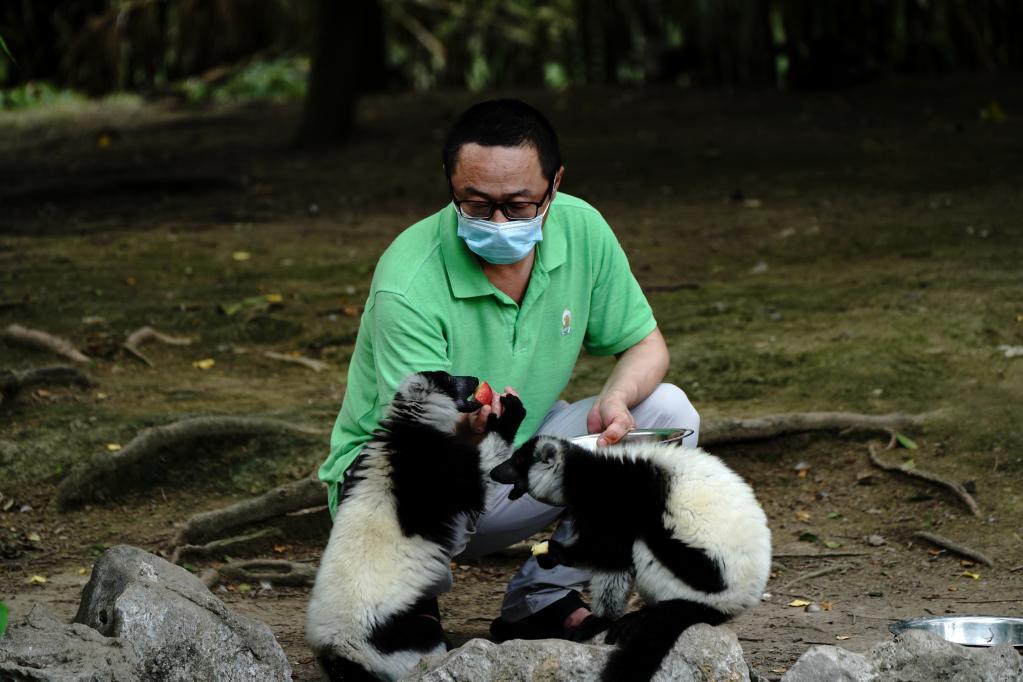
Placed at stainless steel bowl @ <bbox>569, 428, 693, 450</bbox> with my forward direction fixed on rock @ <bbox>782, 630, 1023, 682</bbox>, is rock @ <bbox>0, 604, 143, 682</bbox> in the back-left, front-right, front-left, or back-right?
back-right

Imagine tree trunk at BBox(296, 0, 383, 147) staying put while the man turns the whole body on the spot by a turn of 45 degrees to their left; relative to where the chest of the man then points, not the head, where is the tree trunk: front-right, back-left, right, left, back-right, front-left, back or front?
back-left

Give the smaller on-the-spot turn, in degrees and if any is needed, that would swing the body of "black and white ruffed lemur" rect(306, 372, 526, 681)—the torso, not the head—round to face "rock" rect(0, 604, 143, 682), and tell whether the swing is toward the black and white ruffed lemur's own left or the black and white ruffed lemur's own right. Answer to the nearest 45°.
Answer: approximately 180°

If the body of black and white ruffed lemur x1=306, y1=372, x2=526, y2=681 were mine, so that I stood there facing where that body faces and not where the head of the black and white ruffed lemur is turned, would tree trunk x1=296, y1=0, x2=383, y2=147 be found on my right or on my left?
on my left

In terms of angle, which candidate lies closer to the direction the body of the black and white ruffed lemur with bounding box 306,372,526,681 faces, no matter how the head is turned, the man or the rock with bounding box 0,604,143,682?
the man

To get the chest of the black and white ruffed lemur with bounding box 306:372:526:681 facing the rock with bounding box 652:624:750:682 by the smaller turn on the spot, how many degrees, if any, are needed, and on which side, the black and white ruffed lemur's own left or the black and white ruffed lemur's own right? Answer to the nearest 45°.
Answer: approximately 45° to the black and white ruffed lemur's own right

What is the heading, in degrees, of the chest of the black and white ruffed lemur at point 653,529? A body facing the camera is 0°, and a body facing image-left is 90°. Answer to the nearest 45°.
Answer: approximately 90°

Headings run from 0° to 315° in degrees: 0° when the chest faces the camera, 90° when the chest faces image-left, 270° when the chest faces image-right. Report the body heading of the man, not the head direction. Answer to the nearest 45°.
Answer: approximately 0°

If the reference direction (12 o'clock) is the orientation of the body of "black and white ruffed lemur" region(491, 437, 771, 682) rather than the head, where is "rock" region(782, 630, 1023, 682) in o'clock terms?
The rock is roughly at 7 o'clock from the black and white ruffed lemur.
